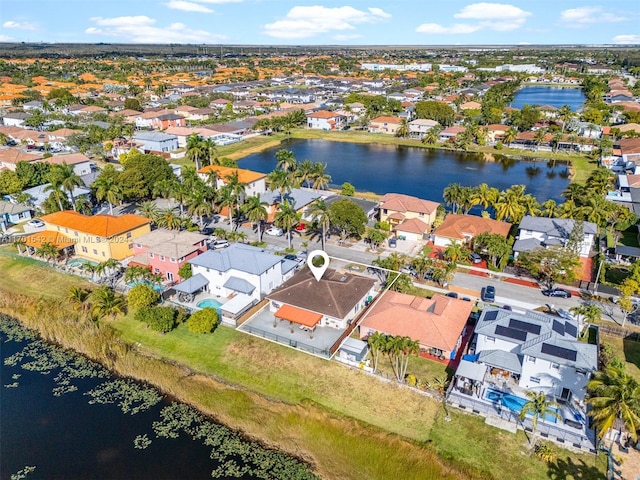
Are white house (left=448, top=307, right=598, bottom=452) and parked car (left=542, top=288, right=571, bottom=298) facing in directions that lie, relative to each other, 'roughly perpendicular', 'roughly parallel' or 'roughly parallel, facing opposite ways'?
roughly perpendicular

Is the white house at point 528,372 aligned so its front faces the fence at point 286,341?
no

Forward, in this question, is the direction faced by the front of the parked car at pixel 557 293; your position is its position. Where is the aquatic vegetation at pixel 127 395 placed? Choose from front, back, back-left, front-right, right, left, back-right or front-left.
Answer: front-left

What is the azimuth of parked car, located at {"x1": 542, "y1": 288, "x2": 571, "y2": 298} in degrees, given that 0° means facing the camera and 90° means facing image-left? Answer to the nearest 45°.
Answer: approximately 90°

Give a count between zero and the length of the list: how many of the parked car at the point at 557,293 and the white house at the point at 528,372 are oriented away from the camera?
1

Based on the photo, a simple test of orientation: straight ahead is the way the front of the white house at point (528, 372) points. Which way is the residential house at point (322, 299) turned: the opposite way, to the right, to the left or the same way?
the same way

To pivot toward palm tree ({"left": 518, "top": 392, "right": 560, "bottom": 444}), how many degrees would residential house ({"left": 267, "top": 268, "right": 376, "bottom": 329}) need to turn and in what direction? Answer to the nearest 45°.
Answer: approximately 90° to its right

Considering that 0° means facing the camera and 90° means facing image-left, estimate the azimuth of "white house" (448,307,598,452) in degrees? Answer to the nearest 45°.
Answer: approximately 180°

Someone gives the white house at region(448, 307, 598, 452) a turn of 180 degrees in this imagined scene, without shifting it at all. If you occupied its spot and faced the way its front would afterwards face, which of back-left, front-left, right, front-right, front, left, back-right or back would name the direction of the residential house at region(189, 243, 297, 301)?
right

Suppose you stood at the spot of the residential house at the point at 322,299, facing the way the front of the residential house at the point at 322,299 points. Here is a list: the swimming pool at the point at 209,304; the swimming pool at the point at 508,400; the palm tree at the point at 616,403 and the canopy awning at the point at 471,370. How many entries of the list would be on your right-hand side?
3

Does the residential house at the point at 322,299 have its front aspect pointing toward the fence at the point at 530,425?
no

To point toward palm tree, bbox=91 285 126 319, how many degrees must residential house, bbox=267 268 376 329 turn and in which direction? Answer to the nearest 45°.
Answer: approximately 135° to its left

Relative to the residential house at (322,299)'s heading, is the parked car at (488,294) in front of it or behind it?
in front

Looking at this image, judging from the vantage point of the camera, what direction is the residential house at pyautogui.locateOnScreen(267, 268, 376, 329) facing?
facing away from the viewer and to the right of the viewer

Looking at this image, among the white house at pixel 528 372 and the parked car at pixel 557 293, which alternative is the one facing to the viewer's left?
the parked car

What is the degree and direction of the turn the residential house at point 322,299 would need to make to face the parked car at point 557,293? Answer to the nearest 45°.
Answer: approximately 45° to its right

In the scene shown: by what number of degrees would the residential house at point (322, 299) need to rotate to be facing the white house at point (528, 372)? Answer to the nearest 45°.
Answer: approximately 90° to its right
